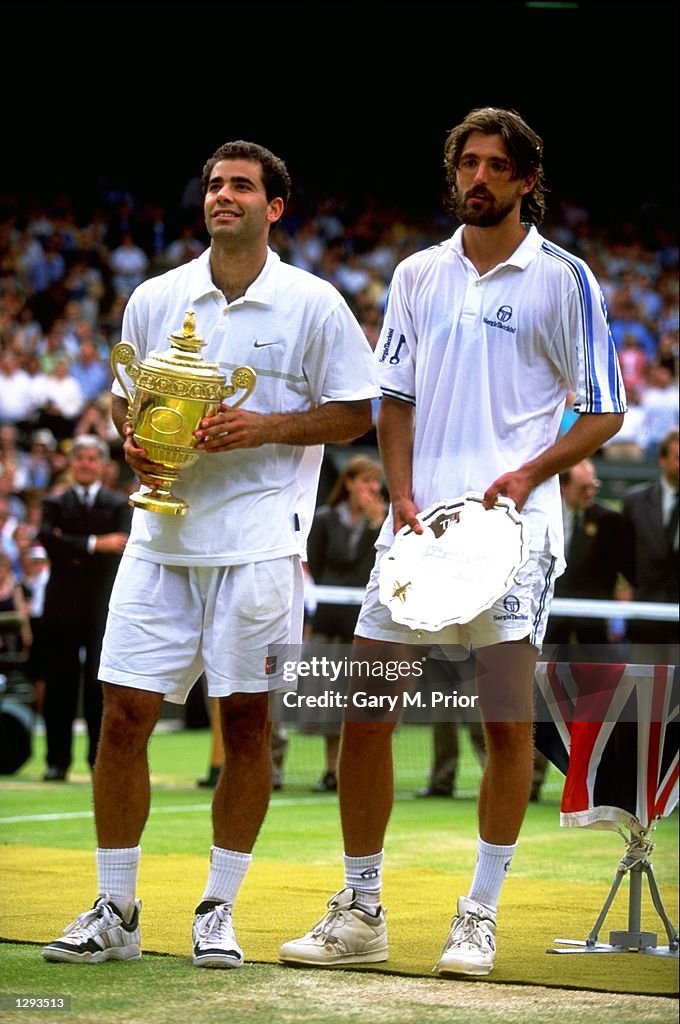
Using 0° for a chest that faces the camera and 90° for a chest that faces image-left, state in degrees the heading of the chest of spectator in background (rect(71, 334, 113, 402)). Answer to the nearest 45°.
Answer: approximately 0°

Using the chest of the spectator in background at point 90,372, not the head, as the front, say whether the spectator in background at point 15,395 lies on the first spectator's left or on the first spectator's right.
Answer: on the first spectator's right

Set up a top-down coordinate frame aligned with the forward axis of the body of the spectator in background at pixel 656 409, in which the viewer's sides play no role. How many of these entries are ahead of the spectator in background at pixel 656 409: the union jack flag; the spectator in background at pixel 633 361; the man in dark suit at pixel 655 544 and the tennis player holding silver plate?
3

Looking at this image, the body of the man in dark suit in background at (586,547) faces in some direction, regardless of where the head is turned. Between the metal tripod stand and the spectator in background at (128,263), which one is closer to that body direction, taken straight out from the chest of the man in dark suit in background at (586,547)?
the metal tripod stand

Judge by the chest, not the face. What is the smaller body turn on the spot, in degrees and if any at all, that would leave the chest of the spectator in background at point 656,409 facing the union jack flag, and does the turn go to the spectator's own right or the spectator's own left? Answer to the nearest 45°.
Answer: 0° — they already face it

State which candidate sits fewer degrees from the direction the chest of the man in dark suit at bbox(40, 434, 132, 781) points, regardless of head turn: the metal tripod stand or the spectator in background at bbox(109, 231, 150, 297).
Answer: the metal tripod stand

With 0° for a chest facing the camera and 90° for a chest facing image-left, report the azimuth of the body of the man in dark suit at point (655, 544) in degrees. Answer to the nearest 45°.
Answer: approximately 0°
